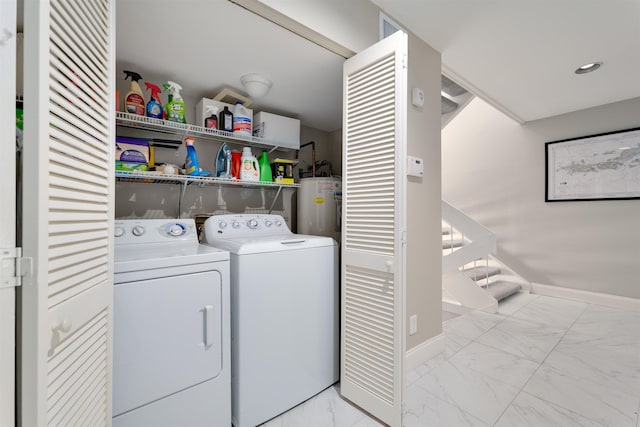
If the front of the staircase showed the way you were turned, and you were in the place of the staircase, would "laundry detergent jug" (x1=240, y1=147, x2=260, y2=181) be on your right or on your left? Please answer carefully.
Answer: on your right

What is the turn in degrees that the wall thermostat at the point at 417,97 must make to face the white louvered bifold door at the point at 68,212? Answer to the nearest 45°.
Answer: approximately 90° to its right

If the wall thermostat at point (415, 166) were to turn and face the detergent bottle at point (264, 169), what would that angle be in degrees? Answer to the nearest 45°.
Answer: approximately 135° to its right

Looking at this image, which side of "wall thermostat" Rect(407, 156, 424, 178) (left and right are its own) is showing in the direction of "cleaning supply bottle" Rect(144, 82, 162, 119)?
right

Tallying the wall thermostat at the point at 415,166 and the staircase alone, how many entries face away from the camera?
0

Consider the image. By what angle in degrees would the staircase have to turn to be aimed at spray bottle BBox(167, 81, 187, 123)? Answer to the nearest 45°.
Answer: approximately 90° to its right

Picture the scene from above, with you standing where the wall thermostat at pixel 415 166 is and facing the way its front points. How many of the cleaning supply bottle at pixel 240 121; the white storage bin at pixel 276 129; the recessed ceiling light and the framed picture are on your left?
2

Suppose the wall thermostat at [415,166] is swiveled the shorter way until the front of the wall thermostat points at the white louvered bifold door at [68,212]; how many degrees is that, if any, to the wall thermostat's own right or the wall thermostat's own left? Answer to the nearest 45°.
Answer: approximately 90° to the wall thermostat's own right
